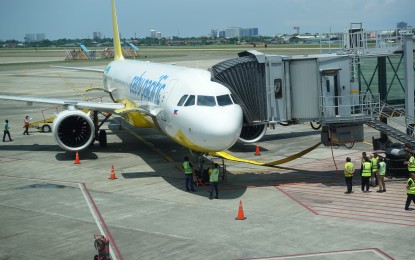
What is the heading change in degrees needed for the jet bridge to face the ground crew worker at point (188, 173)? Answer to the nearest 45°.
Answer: approximately 45° to its left

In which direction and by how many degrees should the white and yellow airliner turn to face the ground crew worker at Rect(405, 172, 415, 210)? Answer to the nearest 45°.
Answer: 0° — it already faces them

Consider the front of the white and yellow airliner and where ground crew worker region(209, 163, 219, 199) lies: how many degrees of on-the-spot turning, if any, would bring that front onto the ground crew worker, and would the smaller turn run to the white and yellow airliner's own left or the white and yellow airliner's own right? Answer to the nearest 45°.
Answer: approximately 45° to the white and yellow airliner's own right

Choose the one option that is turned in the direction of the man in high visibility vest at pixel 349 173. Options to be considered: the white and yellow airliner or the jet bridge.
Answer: the white and yellow airliner

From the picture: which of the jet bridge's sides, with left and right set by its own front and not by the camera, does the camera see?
left

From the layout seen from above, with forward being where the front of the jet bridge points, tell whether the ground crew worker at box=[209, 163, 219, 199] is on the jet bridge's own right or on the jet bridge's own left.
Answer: on the jet bridge's own left
